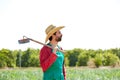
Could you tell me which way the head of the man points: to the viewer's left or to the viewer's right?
to the viewer's right

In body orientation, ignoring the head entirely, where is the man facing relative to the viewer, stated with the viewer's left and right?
facing the viewer and to the right of the viewer
